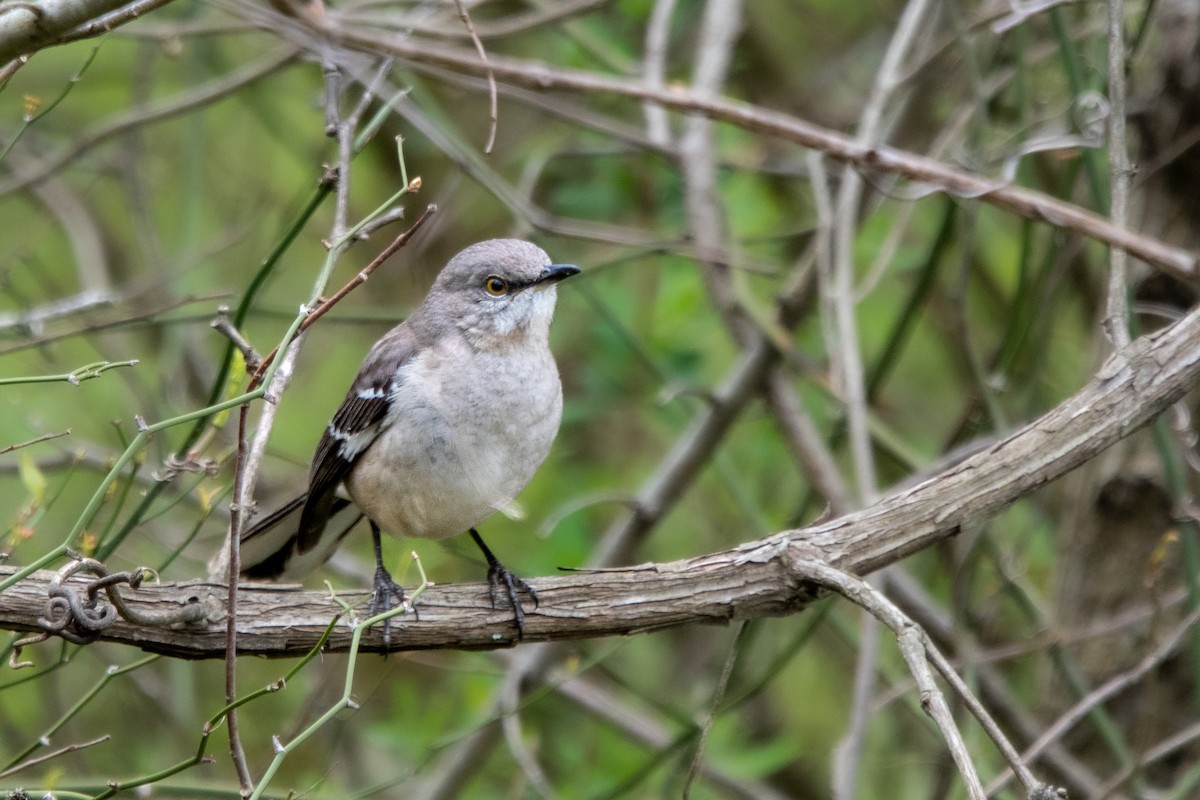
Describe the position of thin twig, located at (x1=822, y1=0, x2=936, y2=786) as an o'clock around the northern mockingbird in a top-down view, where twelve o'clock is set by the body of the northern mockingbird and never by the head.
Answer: The thin twig is roughly at 10 o'clock from the northern mockingbird.

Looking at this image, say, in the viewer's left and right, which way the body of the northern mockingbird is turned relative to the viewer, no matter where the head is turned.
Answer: facing the viewer and to the right of the viewer
